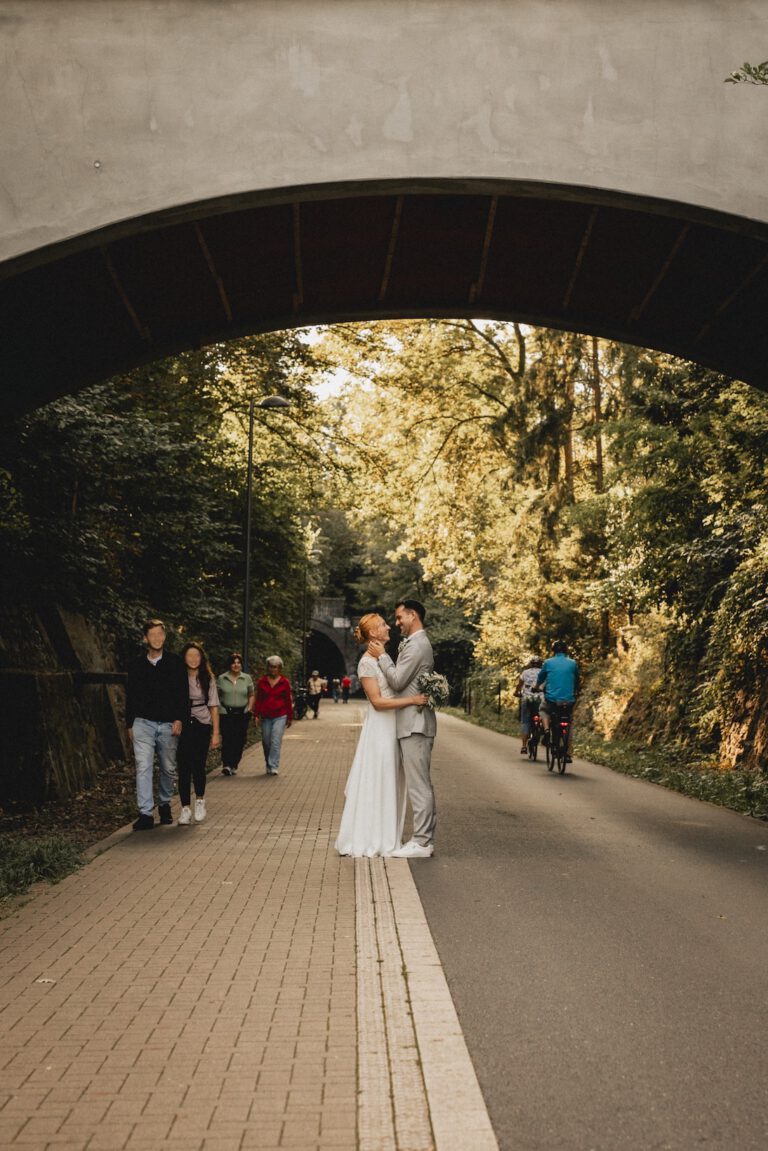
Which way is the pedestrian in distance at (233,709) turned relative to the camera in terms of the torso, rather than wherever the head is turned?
toward the camera

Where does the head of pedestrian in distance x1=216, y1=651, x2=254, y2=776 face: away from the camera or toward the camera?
toward the camera

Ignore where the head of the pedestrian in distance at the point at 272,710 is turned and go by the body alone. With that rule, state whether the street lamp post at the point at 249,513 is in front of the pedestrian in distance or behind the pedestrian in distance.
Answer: behind

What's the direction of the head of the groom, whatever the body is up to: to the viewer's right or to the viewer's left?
to the viewer's left

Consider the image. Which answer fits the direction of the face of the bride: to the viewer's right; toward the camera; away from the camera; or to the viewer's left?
to the viewer's right

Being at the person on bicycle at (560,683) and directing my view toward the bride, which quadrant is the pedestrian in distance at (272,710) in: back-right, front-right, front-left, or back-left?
front-right

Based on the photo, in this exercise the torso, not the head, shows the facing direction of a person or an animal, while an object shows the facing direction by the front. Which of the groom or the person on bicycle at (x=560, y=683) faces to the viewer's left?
the groom

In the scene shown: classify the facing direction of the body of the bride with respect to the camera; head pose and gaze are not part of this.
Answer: to the viewer's right

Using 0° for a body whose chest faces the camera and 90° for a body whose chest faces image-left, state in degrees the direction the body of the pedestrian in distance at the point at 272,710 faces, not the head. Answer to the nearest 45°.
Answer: approximately 0°

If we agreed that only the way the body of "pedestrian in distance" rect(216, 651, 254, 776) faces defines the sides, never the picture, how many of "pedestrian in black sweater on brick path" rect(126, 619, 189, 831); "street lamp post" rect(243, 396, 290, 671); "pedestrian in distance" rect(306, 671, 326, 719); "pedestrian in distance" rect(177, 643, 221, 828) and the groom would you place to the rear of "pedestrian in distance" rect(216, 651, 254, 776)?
2

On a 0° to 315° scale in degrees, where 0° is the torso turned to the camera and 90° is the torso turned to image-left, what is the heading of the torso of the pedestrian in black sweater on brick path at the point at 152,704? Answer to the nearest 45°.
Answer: approximately 0°

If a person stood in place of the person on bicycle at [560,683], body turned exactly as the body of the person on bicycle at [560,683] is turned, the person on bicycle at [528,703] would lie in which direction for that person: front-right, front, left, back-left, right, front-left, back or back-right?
front

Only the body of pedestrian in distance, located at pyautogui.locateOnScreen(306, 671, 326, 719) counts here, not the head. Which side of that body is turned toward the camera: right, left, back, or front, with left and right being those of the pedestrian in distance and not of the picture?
front

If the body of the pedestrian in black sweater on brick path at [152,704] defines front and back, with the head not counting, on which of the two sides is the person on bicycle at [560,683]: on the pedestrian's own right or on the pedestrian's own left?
on the pedestrian's own left

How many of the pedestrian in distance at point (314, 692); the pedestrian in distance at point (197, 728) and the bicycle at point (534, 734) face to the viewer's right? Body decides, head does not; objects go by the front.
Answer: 0

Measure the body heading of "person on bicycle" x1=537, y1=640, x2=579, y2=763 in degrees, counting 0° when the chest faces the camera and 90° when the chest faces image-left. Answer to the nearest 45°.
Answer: approximately 180°

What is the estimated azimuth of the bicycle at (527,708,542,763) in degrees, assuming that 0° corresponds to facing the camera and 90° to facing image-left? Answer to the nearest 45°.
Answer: approximately 180°

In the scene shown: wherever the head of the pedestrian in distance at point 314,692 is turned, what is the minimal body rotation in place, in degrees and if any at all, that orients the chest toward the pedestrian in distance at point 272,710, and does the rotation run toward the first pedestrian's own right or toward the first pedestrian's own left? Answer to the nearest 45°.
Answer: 0° — they already face them

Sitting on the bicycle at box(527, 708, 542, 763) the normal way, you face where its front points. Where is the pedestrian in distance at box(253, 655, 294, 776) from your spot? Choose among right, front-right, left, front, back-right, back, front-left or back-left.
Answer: back-left
